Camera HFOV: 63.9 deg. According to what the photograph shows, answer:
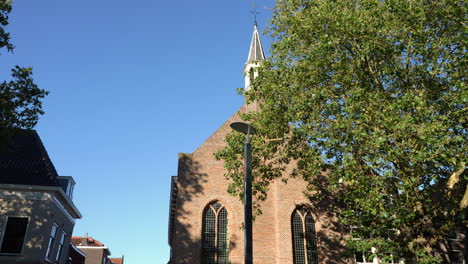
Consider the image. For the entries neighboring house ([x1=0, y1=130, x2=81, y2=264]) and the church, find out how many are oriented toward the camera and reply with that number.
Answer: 1

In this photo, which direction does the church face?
toward the camera

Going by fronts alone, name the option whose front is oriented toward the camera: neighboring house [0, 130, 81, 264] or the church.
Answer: the church

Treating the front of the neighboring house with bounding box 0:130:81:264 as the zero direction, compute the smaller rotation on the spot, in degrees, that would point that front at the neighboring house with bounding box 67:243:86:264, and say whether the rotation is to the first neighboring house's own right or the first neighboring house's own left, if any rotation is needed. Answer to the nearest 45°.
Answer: approximately 90° to the first neighboring house's own left

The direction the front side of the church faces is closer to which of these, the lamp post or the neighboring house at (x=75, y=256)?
the lamp post

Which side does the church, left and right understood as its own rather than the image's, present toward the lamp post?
front

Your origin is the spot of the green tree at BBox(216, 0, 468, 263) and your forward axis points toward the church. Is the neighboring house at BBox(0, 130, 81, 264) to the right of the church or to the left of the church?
left

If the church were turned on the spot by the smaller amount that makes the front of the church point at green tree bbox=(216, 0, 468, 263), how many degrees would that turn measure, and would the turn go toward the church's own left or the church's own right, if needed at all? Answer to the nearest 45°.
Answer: approximately 45° to the church's own left

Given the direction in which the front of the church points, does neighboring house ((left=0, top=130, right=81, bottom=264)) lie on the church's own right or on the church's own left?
on the church's own right
